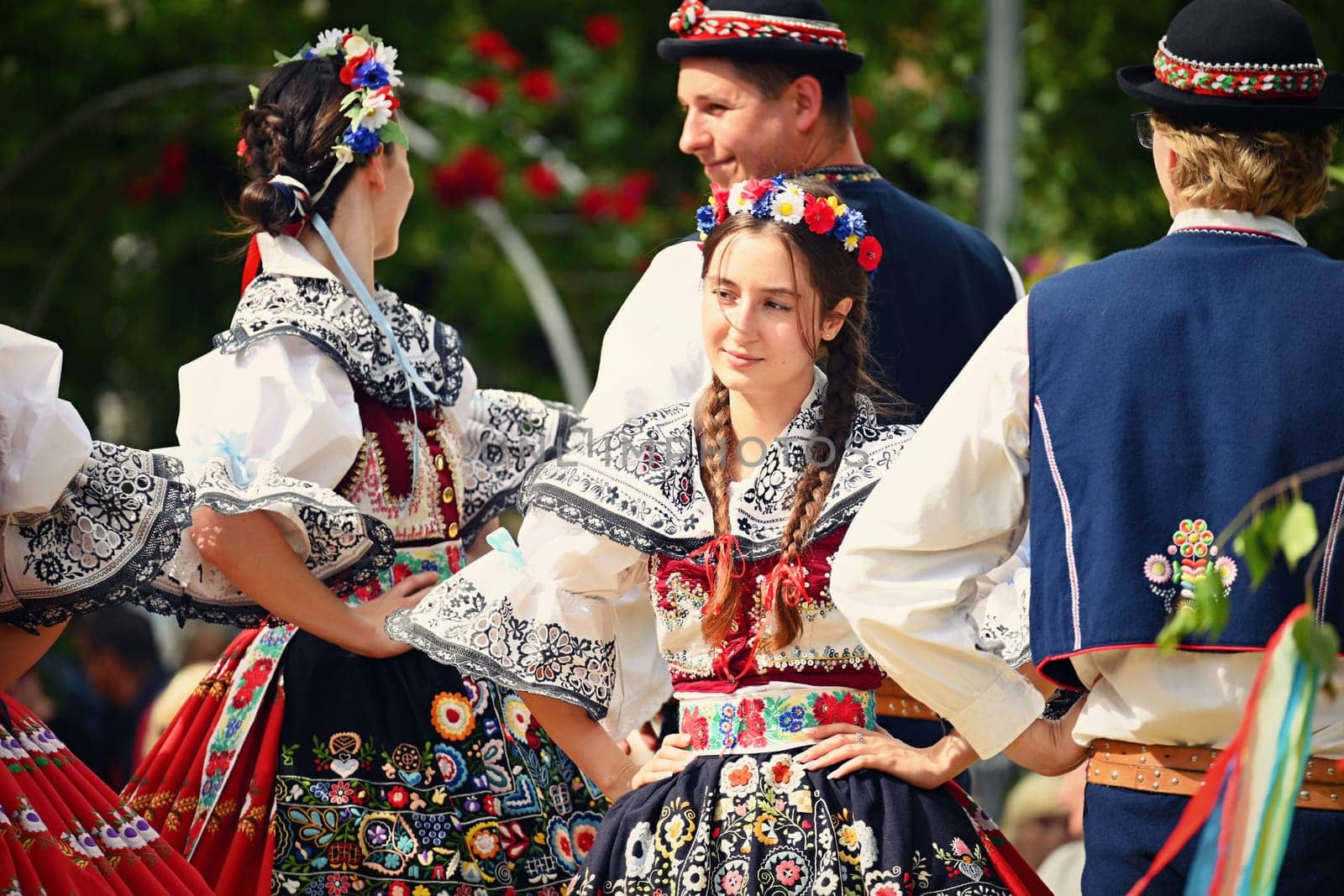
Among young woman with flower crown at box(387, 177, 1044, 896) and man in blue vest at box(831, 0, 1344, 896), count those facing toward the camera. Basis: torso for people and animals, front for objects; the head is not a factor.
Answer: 1

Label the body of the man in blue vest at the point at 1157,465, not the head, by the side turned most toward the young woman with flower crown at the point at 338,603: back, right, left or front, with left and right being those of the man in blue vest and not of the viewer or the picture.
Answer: left

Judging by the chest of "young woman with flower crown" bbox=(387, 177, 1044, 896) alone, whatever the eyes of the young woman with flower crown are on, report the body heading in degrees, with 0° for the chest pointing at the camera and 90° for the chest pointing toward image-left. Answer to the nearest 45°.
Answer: approximately 0°

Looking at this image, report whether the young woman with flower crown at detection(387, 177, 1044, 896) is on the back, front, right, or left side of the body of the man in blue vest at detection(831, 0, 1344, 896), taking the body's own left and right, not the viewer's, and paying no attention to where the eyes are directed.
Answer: left

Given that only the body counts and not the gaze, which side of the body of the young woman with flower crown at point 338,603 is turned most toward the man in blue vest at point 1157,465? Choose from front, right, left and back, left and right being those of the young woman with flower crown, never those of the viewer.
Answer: front

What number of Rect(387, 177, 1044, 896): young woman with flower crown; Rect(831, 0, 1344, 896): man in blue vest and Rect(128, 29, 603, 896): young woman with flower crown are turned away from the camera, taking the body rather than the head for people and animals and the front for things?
1

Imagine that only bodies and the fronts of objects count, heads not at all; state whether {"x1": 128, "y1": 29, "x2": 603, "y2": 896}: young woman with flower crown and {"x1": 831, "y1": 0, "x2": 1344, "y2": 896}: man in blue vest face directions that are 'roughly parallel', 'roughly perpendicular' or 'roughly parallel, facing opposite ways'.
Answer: roughly perpendicular

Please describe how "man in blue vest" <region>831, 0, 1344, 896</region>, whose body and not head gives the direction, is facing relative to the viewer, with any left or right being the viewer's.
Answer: facing away from the viewer

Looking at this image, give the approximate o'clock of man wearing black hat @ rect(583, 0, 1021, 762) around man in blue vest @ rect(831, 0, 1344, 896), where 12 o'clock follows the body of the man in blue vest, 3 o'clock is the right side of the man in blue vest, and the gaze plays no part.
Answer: The man wearing black hat is roughly at 11 o'clock from the man in blue vest.

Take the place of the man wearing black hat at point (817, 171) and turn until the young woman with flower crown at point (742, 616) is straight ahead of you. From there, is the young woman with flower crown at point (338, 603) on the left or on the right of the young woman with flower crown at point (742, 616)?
right

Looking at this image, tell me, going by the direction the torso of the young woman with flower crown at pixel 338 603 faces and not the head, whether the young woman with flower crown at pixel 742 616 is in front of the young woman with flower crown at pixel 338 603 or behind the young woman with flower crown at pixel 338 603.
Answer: in front

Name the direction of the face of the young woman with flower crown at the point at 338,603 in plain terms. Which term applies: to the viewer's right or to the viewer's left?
to the viewer's right

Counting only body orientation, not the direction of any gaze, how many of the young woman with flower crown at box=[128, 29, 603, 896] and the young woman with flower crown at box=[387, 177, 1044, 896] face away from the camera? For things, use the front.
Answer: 0

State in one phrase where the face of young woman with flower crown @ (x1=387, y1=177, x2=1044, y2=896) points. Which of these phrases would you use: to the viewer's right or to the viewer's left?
to the viewer's left
